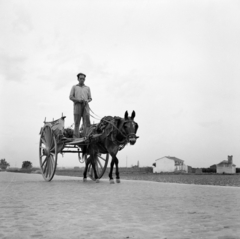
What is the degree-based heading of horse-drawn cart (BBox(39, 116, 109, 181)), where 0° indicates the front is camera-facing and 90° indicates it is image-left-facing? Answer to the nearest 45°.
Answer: approximately 315°

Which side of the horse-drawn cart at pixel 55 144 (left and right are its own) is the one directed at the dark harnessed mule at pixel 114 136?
front

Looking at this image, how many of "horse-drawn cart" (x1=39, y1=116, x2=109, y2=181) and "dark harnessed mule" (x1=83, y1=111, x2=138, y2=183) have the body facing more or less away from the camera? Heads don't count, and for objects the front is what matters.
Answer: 0

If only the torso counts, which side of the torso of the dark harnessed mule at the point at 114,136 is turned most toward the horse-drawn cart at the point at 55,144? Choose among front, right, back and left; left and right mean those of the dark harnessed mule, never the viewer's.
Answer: back

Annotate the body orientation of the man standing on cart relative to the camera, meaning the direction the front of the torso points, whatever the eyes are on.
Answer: toward the camera

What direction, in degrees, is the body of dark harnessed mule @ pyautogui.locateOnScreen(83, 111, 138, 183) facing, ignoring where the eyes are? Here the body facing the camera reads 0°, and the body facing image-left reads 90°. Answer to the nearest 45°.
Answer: approximately 315°

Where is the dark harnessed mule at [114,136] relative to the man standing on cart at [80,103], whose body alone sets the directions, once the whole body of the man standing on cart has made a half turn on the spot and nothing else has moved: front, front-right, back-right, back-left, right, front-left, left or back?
back-right

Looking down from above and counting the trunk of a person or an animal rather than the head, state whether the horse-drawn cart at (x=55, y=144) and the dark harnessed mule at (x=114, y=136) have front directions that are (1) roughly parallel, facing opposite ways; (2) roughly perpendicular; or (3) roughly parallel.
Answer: roughly parallel
